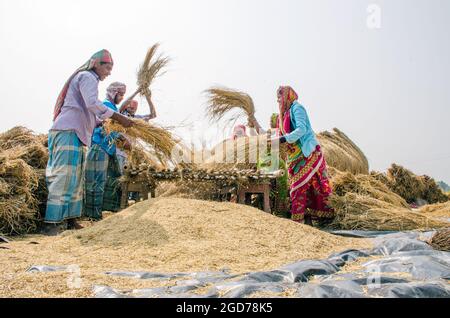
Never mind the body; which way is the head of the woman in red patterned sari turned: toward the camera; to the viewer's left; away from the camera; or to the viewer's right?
to the viewer's left

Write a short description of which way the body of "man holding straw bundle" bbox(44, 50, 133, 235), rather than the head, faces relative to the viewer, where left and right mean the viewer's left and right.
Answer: facing to the right of the viewer

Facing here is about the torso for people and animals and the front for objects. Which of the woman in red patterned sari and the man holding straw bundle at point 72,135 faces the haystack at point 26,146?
the woman in red patterned sari

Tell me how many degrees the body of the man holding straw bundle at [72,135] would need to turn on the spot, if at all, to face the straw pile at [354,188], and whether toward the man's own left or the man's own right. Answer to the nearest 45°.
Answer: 0° — they already face it

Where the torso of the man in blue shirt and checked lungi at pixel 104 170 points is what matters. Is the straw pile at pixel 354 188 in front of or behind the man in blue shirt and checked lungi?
in front

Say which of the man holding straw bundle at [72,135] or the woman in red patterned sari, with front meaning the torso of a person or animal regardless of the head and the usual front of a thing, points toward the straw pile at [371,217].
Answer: the man holding straw bundle

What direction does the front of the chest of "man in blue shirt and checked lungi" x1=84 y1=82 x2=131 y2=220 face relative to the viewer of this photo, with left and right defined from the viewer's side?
facing to the right of the viewer

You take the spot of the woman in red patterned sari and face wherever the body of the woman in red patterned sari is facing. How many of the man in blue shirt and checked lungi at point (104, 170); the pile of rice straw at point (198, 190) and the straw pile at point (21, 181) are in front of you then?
3

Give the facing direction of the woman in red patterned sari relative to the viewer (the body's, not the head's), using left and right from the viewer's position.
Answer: facing to the left of the viewer

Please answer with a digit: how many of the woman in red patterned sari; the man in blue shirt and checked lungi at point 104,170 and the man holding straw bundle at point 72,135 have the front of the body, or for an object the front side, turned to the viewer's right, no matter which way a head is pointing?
2

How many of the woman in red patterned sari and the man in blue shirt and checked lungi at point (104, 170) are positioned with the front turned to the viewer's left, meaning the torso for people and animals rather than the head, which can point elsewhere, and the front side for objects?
1

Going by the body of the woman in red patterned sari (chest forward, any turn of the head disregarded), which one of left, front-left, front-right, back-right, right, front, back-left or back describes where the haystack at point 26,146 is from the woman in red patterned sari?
front

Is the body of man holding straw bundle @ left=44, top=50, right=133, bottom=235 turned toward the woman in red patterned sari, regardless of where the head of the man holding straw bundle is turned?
yes

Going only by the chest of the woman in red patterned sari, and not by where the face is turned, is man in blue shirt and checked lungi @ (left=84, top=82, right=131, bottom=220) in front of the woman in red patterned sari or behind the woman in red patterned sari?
in front

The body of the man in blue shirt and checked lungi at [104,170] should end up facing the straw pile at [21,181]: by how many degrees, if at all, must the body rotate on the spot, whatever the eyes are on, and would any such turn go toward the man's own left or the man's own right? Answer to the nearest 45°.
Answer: approximately 135° to the man's own right

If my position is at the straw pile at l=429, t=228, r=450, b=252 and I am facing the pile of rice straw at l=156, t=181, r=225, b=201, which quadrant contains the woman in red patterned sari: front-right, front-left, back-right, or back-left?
front-right

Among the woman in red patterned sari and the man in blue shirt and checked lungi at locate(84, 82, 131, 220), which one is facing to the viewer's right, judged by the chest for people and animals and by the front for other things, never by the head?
the man in blue shirt and checked lungi

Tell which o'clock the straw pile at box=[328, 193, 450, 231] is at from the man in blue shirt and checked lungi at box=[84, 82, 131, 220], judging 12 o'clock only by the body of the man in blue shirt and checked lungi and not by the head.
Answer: The straw pile is roughly at 1 o'clock from the man in blue shirt and checked lungi.
